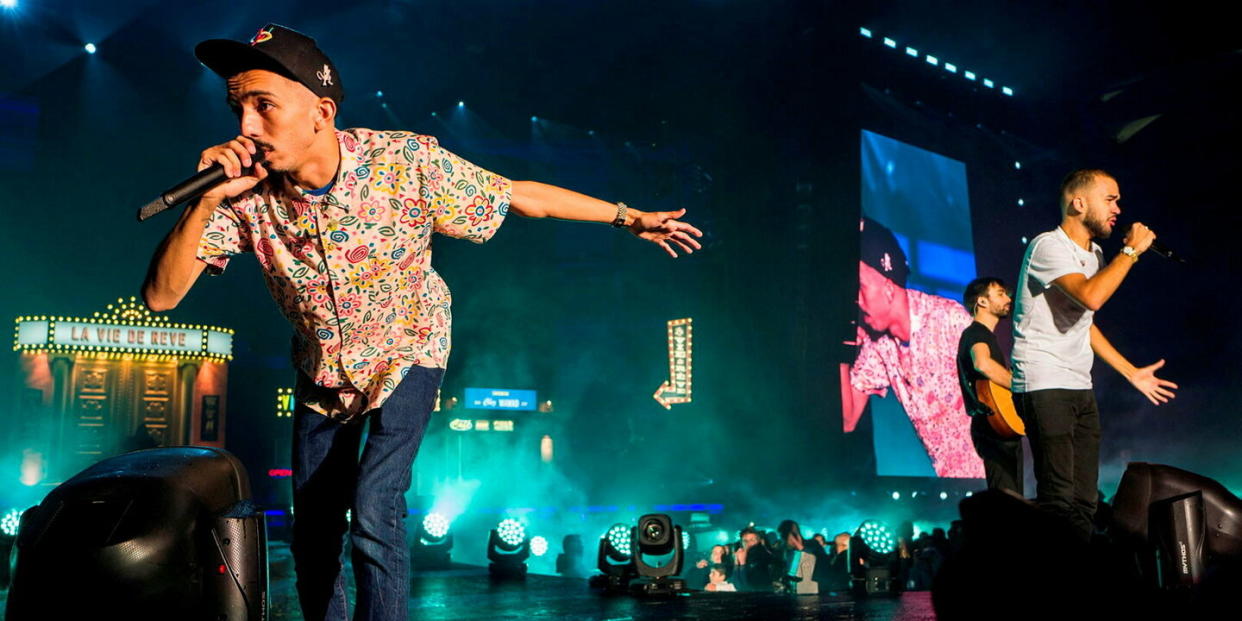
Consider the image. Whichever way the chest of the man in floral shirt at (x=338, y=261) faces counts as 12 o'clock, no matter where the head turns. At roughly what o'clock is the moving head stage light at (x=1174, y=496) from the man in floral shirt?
The moving head stage light is roughly at 7 o'clock from the man in floral shirt.

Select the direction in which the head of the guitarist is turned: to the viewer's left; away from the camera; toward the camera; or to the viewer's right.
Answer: to the viewer's right

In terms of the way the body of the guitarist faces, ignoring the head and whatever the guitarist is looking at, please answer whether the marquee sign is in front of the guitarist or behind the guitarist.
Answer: behind

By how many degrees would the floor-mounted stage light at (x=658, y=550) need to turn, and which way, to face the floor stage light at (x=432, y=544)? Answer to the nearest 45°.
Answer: approximately 135° to its right

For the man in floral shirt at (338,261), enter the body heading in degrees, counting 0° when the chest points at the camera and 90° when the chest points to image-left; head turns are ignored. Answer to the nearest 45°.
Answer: approximately 45°

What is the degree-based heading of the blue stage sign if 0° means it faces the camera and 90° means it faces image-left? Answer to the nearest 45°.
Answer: approximately 0°

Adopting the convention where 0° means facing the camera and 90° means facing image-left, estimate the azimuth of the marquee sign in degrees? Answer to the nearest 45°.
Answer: approximately 0°
